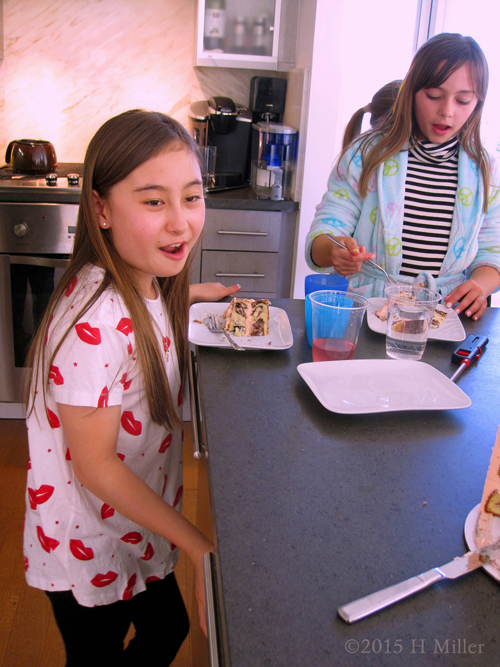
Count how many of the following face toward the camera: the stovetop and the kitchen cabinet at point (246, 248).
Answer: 2

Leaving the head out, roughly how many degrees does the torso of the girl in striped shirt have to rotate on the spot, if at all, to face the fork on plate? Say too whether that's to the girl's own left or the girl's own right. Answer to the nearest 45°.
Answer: approximately 45° to the girl's own right

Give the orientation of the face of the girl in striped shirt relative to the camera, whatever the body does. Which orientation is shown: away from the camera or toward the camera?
toward the camera

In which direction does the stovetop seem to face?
toward the camera

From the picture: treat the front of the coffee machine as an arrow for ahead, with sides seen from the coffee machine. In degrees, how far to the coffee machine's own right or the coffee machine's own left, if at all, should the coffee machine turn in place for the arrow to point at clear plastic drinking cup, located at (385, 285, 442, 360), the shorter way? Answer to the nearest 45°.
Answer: approximately 45° to the coffee machine's own left

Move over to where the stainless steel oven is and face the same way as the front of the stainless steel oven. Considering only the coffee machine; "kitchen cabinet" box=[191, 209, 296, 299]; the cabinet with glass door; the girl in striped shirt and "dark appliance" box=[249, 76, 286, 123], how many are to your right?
0

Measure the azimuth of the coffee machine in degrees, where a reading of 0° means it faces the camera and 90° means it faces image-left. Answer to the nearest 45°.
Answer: approximately 45°

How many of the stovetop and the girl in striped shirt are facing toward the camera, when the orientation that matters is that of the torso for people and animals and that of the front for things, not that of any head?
2

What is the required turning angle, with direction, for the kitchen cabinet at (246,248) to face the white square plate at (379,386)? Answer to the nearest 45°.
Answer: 0° — it already faces it

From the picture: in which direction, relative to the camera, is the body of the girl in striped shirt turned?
toward the camera

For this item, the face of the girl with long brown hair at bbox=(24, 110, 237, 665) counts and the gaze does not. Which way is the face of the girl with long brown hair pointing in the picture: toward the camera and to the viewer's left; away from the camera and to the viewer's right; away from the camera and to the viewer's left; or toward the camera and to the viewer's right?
toward the camera and to the viewer's right

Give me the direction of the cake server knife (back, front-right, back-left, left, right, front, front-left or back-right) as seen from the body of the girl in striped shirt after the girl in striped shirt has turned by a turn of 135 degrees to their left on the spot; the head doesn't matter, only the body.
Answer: back-right

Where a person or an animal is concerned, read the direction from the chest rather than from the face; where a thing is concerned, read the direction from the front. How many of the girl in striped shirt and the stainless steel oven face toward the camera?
2

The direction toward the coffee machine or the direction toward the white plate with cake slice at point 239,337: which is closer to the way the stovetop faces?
the white plate with cake slice

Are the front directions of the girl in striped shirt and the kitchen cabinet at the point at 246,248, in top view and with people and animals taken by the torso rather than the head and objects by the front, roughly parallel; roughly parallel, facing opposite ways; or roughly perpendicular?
roughly parallel
